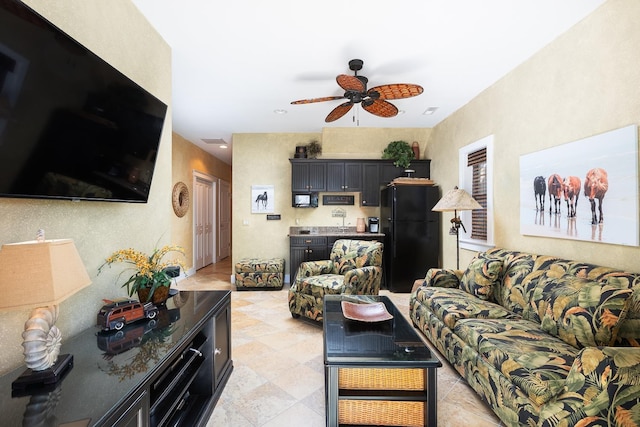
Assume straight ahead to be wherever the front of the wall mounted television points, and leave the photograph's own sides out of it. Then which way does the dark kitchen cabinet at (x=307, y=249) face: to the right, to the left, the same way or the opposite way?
to the right

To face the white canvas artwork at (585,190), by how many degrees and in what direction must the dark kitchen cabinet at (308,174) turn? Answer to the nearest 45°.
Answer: approximately 45° to its left

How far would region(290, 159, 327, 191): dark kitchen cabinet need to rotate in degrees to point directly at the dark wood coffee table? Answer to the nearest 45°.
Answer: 0° — it already faces it

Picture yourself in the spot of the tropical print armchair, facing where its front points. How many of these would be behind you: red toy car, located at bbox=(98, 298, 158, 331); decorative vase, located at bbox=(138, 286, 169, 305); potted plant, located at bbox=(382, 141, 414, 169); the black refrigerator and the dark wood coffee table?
2

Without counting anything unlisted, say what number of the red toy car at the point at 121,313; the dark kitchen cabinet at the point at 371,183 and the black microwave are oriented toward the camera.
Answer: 2

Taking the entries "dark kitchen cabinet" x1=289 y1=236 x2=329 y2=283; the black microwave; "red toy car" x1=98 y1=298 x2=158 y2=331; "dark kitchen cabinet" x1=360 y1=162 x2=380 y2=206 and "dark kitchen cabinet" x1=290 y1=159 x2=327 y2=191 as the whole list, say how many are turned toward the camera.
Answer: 4

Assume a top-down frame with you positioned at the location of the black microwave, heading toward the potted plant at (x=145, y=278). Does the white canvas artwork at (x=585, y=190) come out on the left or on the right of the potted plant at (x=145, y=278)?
left

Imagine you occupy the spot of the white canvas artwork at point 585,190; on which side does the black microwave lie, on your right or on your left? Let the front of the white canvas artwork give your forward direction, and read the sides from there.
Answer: on your right

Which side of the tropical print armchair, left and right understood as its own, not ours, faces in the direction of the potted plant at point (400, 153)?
back

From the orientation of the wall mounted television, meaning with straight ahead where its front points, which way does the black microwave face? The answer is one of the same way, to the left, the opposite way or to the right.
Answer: to the right

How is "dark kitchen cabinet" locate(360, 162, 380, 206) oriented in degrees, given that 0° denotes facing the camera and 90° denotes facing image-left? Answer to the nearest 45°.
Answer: approximately 0°

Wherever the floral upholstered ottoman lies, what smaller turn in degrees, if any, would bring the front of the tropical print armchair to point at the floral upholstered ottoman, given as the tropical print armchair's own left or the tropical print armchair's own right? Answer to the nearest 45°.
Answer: approximately 90° to the tropical print armchair's own right

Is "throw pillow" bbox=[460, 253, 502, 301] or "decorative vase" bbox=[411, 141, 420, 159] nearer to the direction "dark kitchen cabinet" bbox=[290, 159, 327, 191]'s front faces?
the throw pillow

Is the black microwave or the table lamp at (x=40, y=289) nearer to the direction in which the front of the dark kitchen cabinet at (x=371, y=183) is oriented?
the table lamp
